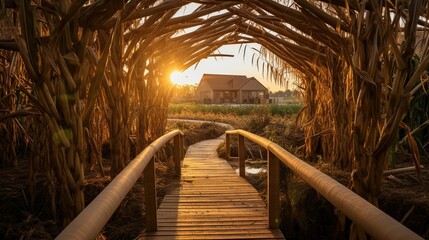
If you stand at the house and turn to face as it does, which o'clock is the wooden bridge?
The wooden bridge is roughly at 12 o'clock from the house.

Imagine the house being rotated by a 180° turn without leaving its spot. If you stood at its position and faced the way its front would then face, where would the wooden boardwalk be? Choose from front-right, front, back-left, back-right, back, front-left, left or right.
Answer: back

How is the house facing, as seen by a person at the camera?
facing the viewer
